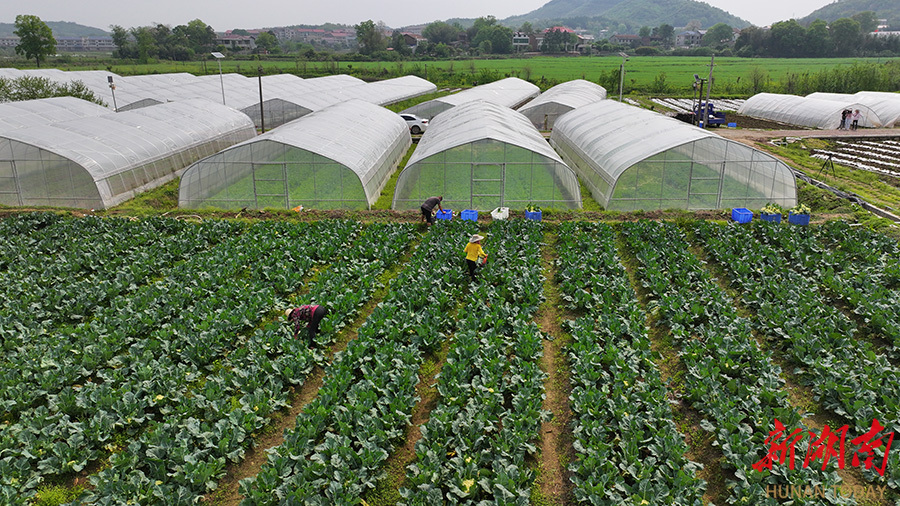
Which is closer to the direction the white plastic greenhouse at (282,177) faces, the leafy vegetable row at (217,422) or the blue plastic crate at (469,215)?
the leafy vegetable row

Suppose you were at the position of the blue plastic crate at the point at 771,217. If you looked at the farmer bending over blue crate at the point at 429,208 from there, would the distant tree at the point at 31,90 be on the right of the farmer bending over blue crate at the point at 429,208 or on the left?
right

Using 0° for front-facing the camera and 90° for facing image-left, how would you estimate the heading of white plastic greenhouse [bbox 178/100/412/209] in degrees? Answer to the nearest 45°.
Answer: approximately 45°

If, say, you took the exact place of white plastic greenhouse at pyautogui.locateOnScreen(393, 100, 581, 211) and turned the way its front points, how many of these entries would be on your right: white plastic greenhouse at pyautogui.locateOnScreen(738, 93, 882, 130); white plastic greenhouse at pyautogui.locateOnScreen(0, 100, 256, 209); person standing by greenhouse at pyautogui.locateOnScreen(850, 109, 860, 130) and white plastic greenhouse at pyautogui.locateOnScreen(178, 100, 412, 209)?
2

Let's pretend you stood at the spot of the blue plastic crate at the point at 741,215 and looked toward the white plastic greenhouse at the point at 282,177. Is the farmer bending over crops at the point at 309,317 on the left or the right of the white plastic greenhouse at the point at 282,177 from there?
left

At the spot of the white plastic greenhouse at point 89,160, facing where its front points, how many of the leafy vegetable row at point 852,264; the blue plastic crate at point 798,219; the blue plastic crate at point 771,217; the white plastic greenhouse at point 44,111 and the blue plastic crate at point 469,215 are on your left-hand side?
4

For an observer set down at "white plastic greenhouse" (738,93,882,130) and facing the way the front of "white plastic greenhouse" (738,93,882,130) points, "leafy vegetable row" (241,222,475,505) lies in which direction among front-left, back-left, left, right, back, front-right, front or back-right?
front-right

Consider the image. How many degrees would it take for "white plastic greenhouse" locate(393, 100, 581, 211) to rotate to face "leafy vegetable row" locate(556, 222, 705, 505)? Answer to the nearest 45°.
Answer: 0° — it already faces it

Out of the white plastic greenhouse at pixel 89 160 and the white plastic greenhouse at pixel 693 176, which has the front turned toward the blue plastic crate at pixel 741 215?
the white plastic greenhouse at pixel 693 176

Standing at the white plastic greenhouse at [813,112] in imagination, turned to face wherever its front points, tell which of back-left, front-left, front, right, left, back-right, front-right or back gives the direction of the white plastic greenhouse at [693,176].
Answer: front-right

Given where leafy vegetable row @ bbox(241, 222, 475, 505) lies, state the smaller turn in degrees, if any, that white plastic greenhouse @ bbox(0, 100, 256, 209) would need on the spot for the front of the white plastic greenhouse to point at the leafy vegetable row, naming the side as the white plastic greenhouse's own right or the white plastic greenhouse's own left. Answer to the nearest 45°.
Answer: approximately 45° to the white plastic greenhouse's own left

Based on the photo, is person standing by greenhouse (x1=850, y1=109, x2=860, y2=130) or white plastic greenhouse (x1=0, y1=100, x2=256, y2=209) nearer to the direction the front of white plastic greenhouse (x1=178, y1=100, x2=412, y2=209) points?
the white plastic greenhouse

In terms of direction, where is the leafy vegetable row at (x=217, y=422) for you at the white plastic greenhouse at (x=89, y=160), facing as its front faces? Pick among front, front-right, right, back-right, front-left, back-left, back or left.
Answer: front-left
